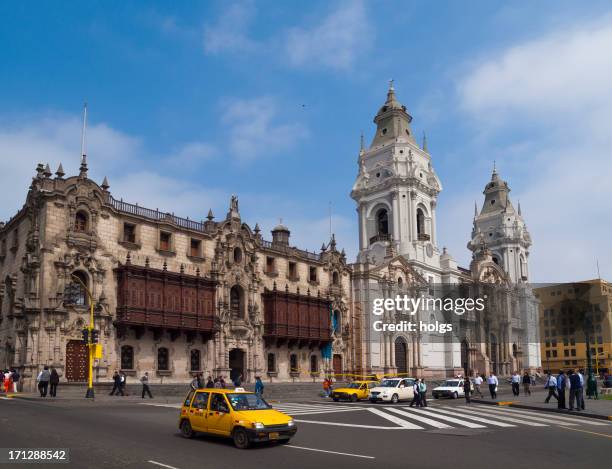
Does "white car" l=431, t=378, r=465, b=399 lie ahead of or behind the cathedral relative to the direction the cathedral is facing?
ahead

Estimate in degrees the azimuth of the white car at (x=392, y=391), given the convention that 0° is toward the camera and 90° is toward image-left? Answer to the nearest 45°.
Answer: approximately 45°

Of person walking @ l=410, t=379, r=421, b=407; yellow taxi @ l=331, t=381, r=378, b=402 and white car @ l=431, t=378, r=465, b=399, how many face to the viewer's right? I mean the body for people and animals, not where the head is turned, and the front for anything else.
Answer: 1

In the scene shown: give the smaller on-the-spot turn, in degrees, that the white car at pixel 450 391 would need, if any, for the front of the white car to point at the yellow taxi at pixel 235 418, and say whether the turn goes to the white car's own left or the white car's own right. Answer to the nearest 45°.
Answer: approximately 45° to the white car's own left

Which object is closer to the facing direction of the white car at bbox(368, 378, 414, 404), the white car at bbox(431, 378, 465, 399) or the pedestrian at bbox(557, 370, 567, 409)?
the pedestrian

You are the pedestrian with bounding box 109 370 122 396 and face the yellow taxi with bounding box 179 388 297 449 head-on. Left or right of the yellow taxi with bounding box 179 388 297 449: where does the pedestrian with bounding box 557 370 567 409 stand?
left
